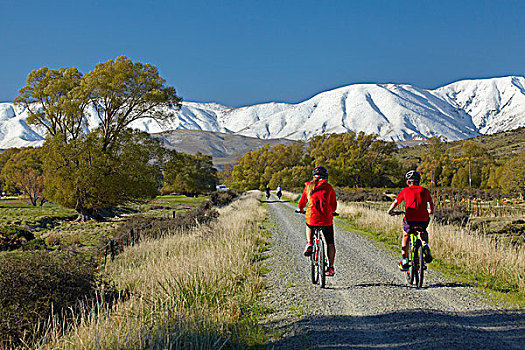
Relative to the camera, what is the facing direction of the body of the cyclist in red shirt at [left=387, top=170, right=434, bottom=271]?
away from the camera

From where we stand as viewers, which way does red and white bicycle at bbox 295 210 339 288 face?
facing away from the viewer

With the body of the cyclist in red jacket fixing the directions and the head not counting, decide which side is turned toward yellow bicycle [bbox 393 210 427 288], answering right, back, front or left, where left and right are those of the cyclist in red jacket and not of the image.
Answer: right

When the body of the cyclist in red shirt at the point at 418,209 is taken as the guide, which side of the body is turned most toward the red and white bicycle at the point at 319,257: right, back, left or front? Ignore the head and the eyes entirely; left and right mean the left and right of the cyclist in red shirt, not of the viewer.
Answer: left

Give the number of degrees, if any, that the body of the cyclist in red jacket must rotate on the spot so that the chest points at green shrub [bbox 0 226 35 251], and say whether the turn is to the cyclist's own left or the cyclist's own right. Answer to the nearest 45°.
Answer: approximately 45° to the cyclist's own left

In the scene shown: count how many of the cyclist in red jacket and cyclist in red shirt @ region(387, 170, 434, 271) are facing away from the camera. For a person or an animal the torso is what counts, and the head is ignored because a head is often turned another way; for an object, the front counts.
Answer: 2

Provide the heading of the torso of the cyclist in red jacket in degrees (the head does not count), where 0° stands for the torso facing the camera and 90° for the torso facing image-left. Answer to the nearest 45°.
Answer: approximately 180°
